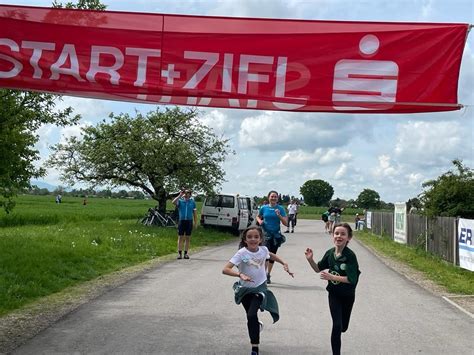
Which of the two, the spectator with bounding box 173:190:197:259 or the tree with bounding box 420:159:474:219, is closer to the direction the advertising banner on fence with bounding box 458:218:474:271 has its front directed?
the spectator

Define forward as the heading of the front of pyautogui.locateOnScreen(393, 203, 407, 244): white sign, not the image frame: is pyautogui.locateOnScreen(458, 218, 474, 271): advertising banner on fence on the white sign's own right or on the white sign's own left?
on the white sign's own left

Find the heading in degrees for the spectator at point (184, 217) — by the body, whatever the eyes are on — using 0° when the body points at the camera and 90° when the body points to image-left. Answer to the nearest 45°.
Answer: approximately 0°

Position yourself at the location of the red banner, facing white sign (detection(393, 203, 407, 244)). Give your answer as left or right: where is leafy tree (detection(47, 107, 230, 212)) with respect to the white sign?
left

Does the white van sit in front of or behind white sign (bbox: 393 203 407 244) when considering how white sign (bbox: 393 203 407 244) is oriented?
in front

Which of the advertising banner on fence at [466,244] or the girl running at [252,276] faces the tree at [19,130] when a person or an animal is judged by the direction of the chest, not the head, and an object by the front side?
the advertising banner on fence

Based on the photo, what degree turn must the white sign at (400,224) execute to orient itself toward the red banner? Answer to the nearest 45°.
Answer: approximately 45° to its left

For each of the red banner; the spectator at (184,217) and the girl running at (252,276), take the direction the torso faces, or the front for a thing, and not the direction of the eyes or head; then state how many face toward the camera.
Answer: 3
